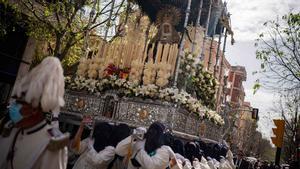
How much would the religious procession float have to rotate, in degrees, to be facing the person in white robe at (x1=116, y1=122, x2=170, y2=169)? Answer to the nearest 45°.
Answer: approximately 45° to its left

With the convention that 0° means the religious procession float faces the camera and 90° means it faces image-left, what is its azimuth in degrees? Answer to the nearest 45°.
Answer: approximately 45°

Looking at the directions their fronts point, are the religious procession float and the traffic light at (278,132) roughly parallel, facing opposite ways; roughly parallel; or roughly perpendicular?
roughly perpendicular

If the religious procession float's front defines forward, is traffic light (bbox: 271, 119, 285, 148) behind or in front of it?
behind

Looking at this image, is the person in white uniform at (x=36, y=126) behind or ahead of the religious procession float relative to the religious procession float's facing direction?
ahead

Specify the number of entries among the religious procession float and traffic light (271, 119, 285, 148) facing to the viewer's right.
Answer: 0
